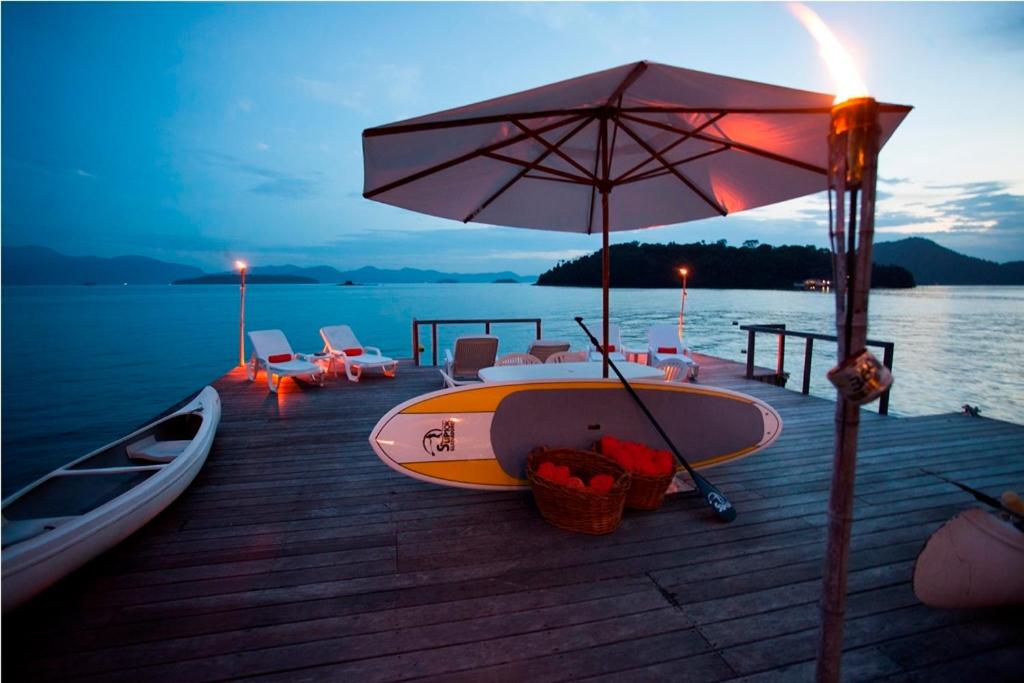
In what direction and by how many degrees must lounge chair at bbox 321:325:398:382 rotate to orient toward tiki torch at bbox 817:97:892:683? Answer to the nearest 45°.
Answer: approximately 45° to its right

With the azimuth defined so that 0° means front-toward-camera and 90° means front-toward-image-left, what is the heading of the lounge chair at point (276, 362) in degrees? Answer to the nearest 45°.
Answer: approximately 315°

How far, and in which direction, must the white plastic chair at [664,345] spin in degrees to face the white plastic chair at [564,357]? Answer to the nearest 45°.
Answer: approximately 45° to its right
